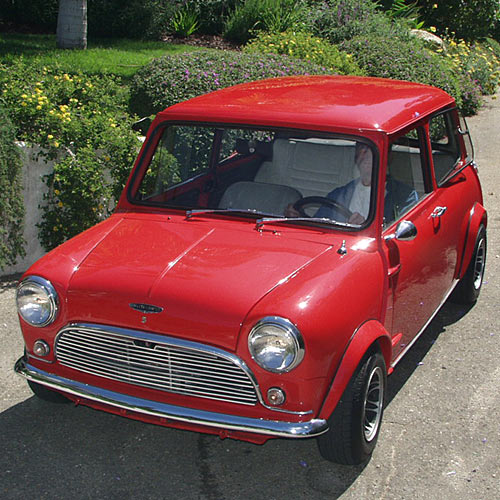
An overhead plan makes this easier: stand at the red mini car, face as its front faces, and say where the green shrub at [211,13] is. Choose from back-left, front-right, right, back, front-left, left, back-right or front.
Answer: back-right

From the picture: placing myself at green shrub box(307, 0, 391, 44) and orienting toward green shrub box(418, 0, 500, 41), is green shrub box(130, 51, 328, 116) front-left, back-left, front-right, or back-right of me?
back-right

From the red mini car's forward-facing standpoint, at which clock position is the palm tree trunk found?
The palm tree trunk is roughly at 4 o'clock from the red mini car.

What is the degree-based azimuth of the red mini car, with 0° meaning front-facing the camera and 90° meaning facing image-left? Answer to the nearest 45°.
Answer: approximately 45°

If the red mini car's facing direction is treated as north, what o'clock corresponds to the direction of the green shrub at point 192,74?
The green shrub is roughly at 4 o'clock from the red mini car.

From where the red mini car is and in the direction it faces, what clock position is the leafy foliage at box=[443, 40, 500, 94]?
The leafy foliage is roughly at 5 o'clock from the red mini car.

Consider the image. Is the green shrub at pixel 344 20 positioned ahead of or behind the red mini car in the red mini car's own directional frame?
behind

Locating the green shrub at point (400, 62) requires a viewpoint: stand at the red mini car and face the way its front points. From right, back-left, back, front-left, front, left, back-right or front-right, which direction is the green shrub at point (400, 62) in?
back-right

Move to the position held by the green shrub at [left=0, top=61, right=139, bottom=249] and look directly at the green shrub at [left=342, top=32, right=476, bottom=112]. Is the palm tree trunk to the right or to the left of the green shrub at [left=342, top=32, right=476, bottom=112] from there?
left

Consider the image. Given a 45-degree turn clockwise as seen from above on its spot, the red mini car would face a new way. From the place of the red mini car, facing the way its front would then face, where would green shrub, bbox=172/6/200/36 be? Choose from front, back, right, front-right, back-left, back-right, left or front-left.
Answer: right

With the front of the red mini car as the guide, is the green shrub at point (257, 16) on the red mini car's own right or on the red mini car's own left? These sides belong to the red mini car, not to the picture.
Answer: on the red mini car's own right

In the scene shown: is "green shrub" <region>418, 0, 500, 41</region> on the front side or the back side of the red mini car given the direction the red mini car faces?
on the back side

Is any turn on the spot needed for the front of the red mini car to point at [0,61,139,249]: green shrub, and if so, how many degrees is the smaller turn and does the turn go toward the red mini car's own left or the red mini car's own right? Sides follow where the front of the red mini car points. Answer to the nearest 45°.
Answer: approximately 90° to the red mini car's own right
